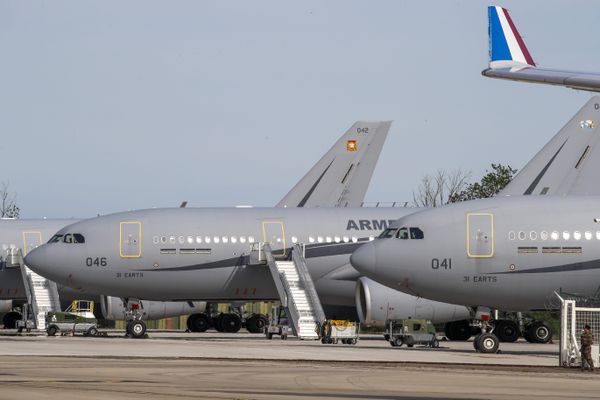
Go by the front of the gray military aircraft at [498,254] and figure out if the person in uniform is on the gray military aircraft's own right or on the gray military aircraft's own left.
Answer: on the gray military aircraft's own left

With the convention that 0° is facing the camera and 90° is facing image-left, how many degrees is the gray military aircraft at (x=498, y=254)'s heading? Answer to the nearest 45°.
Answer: approximately 90°
